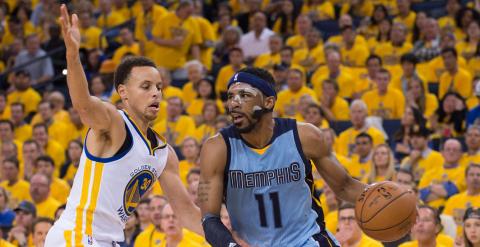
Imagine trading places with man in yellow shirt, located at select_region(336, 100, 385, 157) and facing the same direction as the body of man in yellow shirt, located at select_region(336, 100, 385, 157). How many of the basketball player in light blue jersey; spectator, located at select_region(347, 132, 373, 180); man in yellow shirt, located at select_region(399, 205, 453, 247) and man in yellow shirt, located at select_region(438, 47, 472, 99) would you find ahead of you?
3

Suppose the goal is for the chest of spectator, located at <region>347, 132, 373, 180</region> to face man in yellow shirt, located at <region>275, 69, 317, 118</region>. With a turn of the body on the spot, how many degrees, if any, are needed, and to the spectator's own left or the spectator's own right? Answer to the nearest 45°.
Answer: approximately 135° to the spectator's own right
